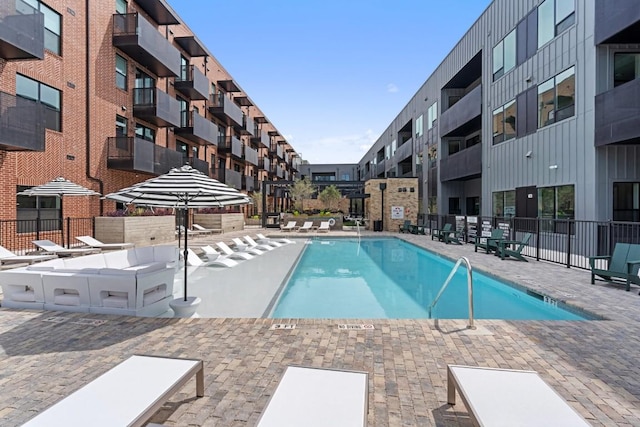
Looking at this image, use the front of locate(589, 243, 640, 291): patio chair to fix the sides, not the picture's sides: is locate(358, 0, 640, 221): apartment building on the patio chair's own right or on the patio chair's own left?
on the patio chair's own right

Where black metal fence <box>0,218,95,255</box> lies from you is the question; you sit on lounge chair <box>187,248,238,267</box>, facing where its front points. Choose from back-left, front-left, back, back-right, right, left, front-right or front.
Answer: back-left

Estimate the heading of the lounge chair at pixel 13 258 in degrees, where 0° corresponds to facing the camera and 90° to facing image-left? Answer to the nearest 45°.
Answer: approximately 270°

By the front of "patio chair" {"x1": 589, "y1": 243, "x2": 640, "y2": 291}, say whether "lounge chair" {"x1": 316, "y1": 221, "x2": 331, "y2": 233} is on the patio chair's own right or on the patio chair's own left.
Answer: on the patio chair's own right

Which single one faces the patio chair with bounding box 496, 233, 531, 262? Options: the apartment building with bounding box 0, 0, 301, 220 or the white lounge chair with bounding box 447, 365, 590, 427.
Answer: the apartment building

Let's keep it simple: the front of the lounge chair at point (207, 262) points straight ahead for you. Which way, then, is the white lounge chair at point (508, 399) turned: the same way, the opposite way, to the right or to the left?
to the left

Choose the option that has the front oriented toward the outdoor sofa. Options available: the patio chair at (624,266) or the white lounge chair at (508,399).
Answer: the patio chair

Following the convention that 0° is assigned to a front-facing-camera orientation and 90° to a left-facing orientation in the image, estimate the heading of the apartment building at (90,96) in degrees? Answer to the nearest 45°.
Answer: approximately 315°

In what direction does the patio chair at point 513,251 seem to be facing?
to the viewer's left

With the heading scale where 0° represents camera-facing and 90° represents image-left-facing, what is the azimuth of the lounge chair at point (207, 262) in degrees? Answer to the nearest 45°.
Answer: approximately 270°

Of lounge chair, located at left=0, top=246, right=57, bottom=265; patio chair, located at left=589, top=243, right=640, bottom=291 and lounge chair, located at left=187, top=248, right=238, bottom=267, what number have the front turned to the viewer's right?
2

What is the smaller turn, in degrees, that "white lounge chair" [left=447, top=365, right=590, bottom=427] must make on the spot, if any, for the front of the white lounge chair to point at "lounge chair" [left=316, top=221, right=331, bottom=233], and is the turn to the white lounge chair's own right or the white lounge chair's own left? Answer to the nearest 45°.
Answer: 0° — it already faces it
